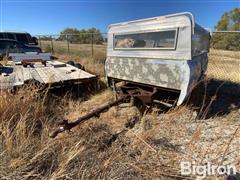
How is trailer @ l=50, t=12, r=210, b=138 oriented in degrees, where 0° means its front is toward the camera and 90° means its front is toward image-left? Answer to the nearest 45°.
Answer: approximately 45°

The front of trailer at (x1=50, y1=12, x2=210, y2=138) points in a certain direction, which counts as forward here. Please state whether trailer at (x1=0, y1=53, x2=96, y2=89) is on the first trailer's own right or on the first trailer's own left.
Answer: on the first trailer's own right

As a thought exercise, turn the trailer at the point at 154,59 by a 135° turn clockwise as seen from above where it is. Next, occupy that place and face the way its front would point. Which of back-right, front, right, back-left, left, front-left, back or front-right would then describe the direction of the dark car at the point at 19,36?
front-left

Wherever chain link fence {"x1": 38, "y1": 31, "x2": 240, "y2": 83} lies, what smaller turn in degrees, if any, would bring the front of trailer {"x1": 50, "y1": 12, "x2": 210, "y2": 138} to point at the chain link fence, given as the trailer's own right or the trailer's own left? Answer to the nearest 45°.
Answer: approximately 180°

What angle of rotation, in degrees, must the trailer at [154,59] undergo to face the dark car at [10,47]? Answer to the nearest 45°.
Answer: approximately 90° to its right
